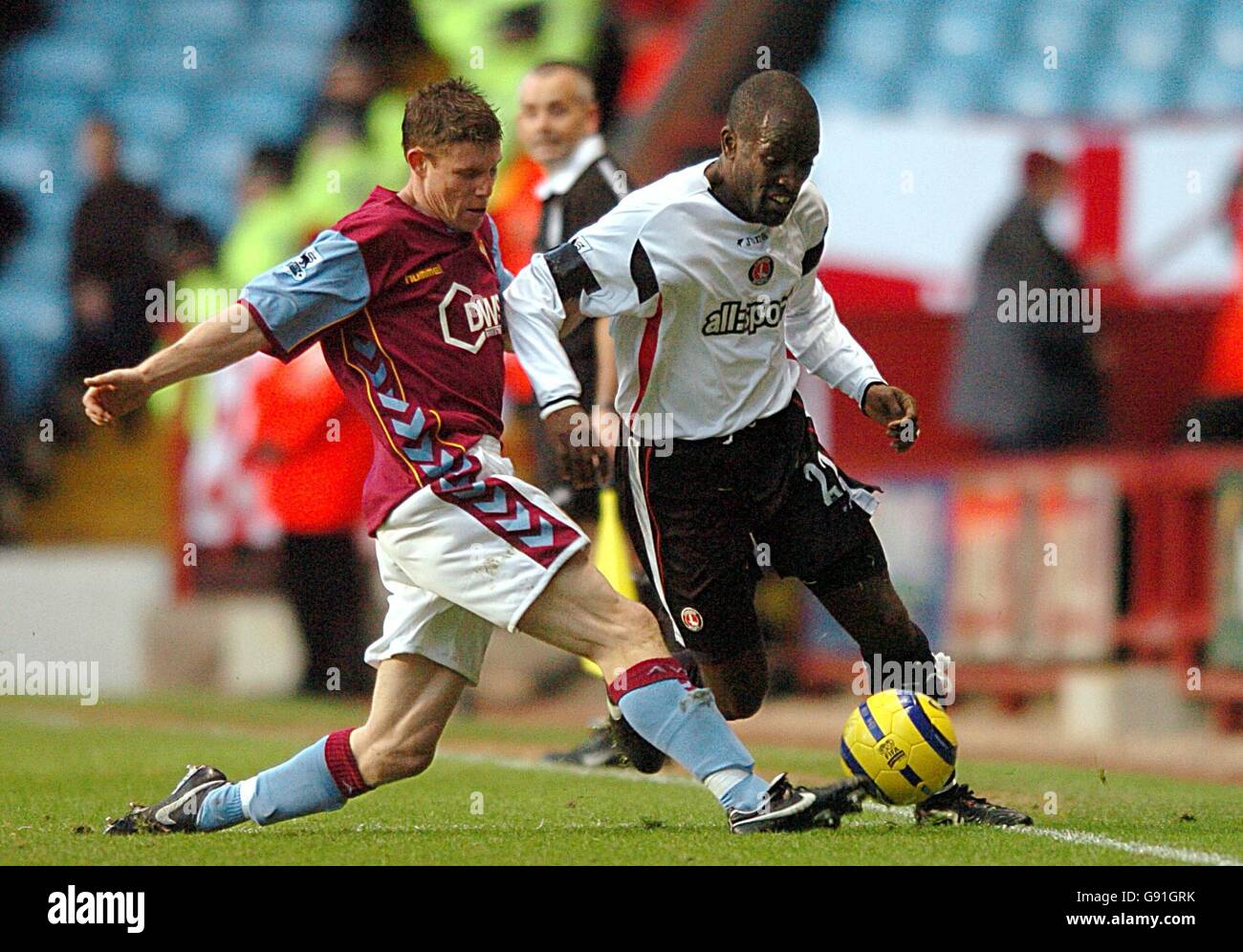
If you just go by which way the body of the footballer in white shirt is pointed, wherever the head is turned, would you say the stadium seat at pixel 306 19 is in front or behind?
behind

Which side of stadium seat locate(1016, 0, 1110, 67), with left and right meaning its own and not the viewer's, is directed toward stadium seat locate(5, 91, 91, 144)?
right

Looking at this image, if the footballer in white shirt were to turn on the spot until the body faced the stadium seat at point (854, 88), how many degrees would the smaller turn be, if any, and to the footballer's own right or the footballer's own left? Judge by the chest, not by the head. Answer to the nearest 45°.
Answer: approximately 135° to the footballer's own left

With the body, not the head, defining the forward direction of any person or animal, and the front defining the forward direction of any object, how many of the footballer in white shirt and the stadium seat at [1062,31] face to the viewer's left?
0

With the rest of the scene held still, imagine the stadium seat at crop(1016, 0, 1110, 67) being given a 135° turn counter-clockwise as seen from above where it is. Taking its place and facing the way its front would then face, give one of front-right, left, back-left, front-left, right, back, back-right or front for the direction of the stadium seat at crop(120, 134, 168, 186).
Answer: back-left

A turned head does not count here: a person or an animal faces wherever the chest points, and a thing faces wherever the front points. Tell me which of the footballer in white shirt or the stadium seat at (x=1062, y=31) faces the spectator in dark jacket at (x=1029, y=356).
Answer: the stadium seat

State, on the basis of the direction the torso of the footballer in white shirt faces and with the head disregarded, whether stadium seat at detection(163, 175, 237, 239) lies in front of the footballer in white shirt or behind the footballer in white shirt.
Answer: behind

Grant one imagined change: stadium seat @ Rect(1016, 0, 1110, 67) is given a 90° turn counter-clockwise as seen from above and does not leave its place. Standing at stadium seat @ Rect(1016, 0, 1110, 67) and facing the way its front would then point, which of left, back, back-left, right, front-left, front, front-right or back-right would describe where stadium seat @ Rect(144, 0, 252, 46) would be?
back

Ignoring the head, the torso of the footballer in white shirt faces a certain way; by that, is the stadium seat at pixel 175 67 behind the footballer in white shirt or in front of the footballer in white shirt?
behind

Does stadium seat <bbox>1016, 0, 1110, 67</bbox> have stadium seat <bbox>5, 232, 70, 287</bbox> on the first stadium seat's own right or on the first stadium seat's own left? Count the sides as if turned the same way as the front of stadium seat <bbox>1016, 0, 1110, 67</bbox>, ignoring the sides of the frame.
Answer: on the first stadium seat's own right

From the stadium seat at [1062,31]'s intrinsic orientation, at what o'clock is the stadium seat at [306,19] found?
the stadium seat at [306,19] is roughly at 3 o'clock from the stadium seat at [1062,31].

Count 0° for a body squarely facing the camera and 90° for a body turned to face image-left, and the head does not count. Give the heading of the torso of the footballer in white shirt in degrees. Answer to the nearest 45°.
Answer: approximately 315°

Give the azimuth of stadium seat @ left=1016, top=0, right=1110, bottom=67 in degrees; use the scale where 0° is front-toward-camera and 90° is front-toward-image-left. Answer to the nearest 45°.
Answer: approximately 0°

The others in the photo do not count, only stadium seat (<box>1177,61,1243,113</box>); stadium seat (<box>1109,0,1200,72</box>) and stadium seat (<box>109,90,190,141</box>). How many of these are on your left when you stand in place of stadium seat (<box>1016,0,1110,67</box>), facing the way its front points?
2
